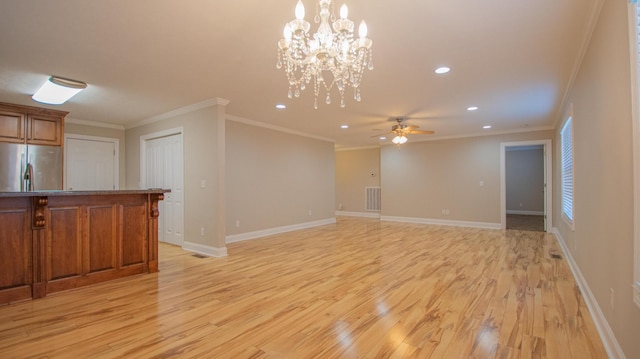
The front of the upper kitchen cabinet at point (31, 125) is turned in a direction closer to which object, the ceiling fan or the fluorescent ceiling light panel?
the fluorescent ceiling light panel

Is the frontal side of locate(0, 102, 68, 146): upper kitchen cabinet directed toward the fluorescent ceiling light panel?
yes

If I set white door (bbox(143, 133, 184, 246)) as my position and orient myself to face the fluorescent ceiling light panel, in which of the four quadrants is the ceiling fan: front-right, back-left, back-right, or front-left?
back-left

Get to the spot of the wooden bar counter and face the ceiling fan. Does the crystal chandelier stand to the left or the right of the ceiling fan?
right

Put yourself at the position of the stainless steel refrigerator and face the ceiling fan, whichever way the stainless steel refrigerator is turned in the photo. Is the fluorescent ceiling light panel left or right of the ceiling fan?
right

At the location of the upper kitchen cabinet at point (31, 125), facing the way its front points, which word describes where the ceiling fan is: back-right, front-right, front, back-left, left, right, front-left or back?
front-left

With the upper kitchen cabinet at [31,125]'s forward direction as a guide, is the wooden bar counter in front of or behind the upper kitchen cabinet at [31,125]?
in front

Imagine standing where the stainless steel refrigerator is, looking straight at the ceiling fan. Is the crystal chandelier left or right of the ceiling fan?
right

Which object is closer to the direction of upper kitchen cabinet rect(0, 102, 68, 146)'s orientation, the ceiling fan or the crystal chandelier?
the crystal chandelier

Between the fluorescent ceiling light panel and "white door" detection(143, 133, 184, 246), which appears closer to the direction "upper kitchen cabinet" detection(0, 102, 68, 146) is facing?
the fluorescent ceiling light panel
